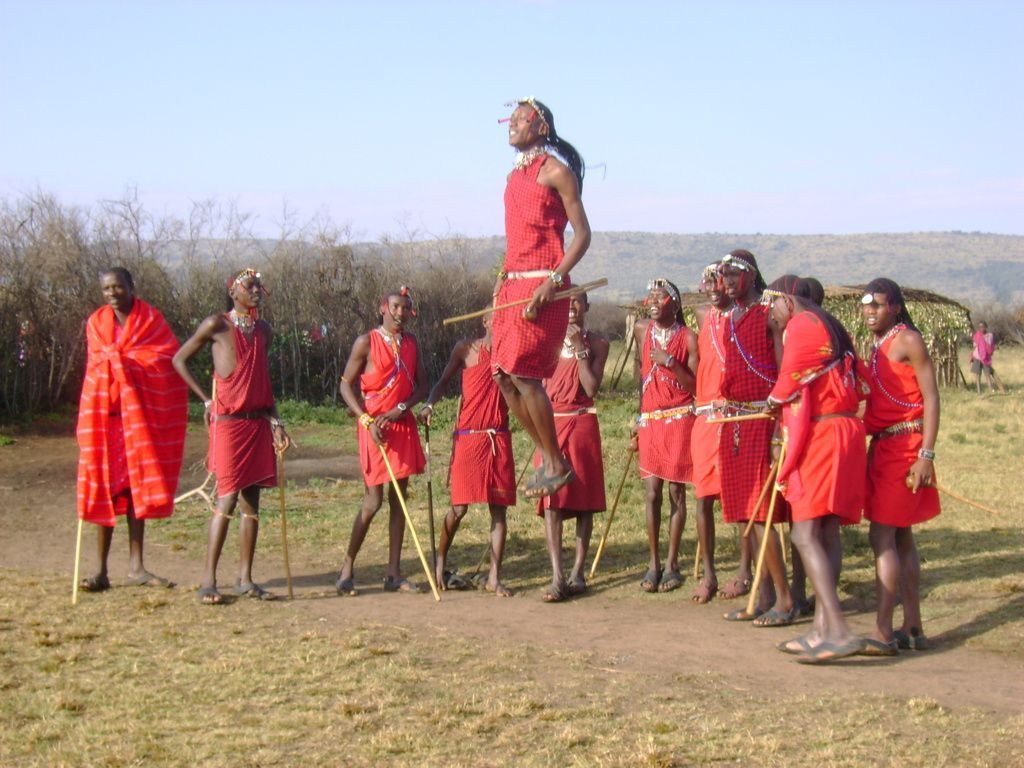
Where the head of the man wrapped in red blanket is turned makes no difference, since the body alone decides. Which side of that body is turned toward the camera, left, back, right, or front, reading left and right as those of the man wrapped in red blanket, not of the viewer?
front

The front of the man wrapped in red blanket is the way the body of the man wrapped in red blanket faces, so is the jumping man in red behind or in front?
in front

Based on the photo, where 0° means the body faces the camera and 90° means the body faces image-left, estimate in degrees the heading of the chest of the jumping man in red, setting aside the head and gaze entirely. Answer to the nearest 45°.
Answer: approximately 45°

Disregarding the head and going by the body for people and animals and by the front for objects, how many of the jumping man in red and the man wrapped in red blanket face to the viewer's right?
0

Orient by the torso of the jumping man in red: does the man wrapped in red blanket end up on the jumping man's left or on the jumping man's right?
on the jumping man's right
